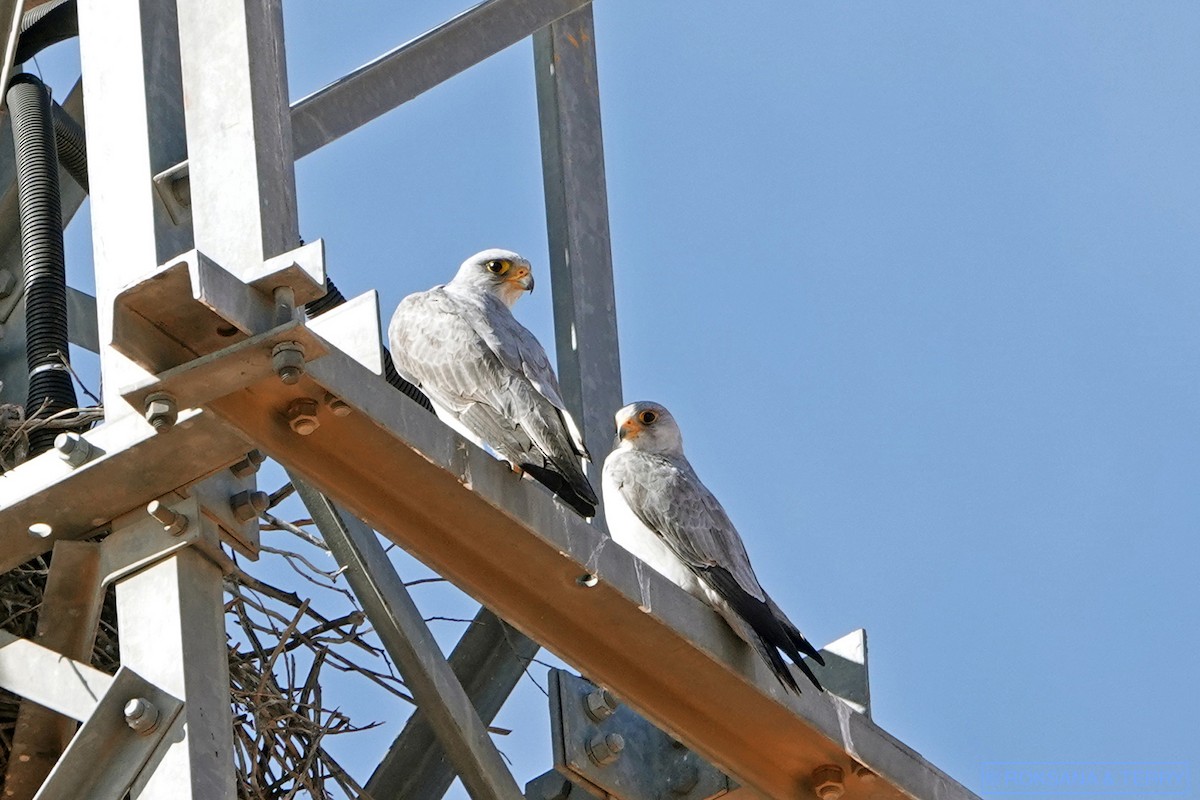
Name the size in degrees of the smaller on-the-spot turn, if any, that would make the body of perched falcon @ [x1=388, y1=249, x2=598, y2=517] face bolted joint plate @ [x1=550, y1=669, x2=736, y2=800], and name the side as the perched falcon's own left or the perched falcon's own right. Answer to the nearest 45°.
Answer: approximately 135° to the perched falcon's own right

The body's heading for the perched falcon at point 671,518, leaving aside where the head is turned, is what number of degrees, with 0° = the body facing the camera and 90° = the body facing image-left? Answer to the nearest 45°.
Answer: approximately 90°

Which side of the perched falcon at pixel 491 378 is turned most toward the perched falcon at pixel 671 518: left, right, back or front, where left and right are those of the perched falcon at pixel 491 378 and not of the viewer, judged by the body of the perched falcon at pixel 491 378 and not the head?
right

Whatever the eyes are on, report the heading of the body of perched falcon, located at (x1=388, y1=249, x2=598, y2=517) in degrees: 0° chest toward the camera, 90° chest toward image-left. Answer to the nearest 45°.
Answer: approximately 135°

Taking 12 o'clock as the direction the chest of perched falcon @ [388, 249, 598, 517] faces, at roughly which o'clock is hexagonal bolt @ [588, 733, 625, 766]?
The hexagonal bolt is roughly at 4 o'clock from the perched falcon.

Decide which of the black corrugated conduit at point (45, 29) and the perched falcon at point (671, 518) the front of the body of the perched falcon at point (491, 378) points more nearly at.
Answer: the black corrugated conduit

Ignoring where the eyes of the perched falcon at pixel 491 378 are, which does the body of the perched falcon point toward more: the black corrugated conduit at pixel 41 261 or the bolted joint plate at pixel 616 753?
the black corrugated conduit

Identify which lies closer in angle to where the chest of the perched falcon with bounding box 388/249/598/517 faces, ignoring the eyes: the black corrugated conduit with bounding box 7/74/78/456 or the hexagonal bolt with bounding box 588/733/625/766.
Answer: the black corrugated conduit
